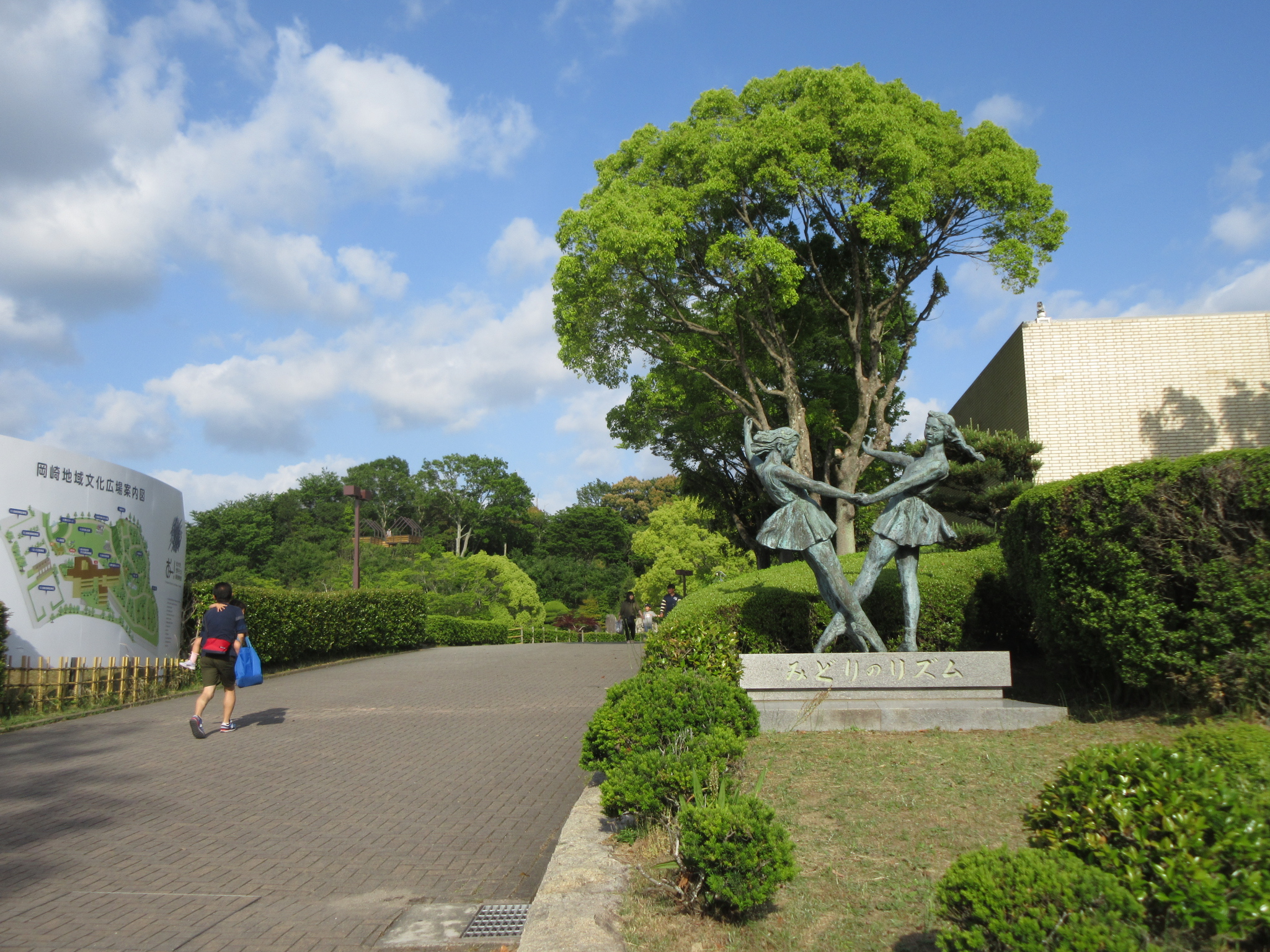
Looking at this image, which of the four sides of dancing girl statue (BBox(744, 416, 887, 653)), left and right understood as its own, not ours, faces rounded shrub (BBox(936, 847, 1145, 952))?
right

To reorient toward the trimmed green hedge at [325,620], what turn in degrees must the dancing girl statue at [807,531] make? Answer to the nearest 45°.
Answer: approximately 135° to its left

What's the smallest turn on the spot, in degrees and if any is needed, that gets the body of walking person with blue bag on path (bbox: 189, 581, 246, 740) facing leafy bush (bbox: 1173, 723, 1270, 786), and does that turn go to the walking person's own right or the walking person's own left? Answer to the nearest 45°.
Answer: approximately 180°

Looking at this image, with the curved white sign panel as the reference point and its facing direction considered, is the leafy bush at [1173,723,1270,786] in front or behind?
in front

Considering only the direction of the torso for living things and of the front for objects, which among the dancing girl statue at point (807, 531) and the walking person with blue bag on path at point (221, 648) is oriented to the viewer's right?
the dancing girl statue

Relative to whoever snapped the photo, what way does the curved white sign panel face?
facing the viewer and to the right of the viewer

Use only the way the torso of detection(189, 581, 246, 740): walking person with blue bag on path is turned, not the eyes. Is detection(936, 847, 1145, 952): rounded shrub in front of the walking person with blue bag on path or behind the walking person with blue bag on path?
behind

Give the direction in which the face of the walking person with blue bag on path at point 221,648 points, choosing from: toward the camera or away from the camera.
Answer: away from the camera

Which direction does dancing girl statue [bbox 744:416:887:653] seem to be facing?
to the viewer's right

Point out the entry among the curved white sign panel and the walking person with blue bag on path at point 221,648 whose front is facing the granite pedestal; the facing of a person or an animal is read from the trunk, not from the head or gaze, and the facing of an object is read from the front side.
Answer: the curved white sign panel

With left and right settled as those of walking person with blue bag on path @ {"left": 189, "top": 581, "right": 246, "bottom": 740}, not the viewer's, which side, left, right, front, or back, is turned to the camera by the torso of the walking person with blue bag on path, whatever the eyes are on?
back

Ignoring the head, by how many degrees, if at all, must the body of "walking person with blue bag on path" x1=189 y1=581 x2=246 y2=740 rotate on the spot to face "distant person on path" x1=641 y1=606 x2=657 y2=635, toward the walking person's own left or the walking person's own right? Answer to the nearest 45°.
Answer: approximately 45° to the walking person's own right

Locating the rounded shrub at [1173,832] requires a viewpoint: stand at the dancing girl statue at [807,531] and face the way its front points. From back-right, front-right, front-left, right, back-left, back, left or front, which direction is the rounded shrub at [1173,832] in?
right
